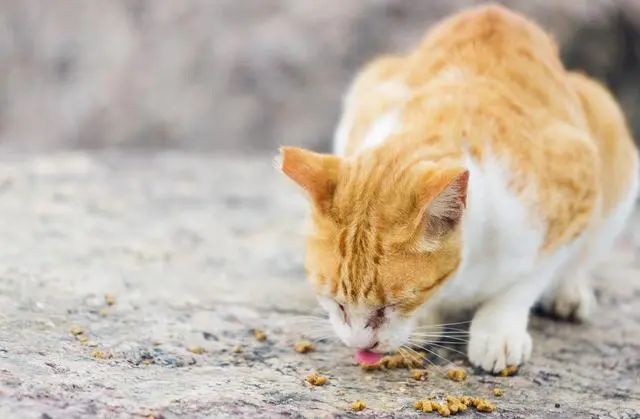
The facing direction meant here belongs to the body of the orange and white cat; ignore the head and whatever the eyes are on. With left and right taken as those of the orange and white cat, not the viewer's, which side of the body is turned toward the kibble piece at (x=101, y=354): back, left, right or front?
front

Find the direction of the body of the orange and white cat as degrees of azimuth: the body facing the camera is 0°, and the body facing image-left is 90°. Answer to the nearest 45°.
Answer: approximately 45°
